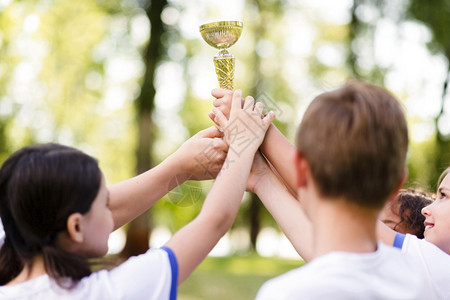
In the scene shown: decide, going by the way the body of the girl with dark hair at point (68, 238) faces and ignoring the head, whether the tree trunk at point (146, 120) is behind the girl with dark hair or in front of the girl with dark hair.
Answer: in front

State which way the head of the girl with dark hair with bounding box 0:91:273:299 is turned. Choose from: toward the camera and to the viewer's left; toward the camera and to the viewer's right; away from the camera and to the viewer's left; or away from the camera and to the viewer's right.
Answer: away from the camera and to the viewer's right

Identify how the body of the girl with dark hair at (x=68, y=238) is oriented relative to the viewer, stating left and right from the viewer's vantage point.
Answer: facing away from the viewer and to the right of the viewer
